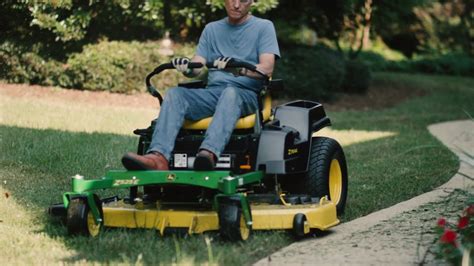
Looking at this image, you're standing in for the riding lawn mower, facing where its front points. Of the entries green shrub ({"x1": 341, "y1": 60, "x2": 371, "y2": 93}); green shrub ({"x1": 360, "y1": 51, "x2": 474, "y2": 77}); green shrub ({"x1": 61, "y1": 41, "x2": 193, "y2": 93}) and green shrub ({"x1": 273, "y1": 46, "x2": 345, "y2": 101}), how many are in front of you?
0

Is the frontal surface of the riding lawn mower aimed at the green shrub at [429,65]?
no

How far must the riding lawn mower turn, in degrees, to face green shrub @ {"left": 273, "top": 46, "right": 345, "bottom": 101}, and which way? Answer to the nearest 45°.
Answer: approximately 135° to its right

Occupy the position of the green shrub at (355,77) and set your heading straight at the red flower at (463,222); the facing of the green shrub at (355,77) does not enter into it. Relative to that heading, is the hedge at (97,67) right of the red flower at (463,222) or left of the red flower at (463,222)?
right

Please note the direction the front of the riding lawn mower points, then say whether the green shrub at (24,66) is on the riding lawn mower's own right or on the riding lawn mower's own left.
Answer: on the riding lawn mower's own right

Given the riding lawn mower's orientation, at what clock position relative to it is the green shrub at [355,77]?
The green shrub is roughly at 5 o'clock from the riding lawn mower.

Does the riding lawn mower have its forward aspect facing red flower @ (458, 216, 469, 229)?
no

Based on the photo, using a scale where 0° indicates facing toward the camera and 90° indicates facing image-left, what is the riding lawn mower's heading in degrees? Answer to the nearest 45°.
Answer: approximately 45°

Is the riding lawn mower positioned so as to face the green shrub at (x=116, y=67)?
no
